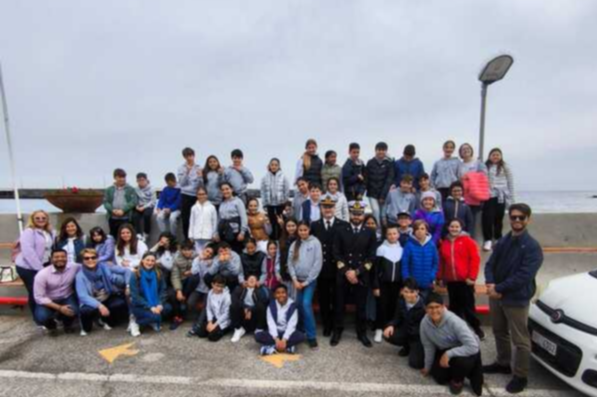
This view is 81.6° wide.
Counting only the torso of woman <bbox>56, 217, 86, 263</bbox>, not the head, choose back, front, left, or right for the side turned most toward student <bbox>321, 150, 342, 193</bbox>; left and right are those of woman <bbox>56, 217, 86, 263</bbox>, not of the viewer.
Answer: left

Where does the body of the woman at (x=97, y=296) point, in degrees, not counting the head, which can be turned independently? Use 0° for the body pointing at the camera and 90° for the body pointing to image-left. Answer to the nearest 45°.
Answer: approximately 315°

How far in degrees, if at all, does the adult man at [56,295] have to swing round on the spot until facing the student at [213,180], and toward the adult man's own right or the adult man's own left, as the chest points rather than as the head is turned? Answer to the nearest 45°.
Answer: approximately 90° to the adult man's own left

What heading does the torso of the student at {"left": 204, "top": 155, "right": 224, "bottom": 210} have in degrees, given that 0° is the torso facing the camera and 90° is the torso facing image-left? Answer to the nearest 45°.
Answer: approximately 0°

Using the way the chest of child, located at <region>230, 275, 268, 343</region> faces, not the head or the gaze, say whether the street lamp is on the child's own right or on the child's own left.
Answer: on the child's own left

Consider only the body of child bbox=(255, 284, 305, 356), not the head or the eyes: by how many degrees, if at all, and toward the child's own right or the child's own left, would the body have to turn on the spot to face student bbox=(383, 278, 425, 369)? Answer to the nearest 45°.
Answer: approximately 90° to the child's own left

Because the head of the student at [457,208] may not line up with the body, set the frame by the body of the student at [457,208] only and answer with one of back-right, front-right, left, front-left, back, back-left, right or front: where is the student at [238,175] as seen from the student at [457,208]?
right

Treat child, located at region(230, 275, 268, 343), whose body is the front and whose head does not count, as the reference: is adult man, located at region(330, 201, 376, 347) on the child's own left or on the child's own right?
on the child's own left

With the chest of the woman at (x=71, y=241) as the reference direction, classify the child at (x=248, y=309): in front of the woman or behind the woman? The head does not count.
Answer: in front
